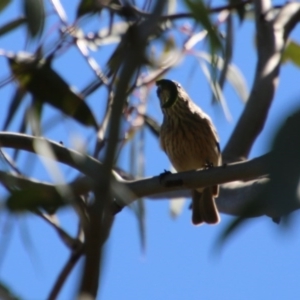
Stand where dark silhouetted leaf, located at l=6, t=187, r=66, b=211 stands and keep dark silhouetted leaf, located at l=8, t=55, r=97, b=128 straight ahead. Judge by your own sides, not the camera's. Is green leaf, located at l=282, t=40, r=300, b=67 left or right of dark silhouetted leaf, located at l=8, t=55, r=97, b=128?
right

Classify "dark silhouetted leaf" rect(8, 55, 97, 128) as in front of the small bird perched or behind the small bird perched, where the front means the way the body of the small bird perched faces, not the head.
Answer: in front

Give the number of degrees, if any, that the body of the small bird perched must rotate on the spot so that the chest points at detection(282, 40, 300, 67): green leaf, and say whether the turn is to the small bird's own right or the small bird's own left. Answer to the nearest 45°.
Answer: approximately 90° to the small bird's own left

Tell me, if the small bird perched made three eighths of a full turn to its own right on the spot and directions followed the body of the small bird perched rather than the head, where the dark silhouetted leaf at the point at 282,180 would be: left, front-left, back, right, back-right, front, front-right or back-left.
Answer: back

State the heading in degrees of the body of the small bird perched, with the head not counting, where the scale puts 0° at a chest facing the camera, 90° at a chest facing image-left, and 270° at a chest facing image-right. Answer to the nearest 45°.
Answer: approximately 45°
